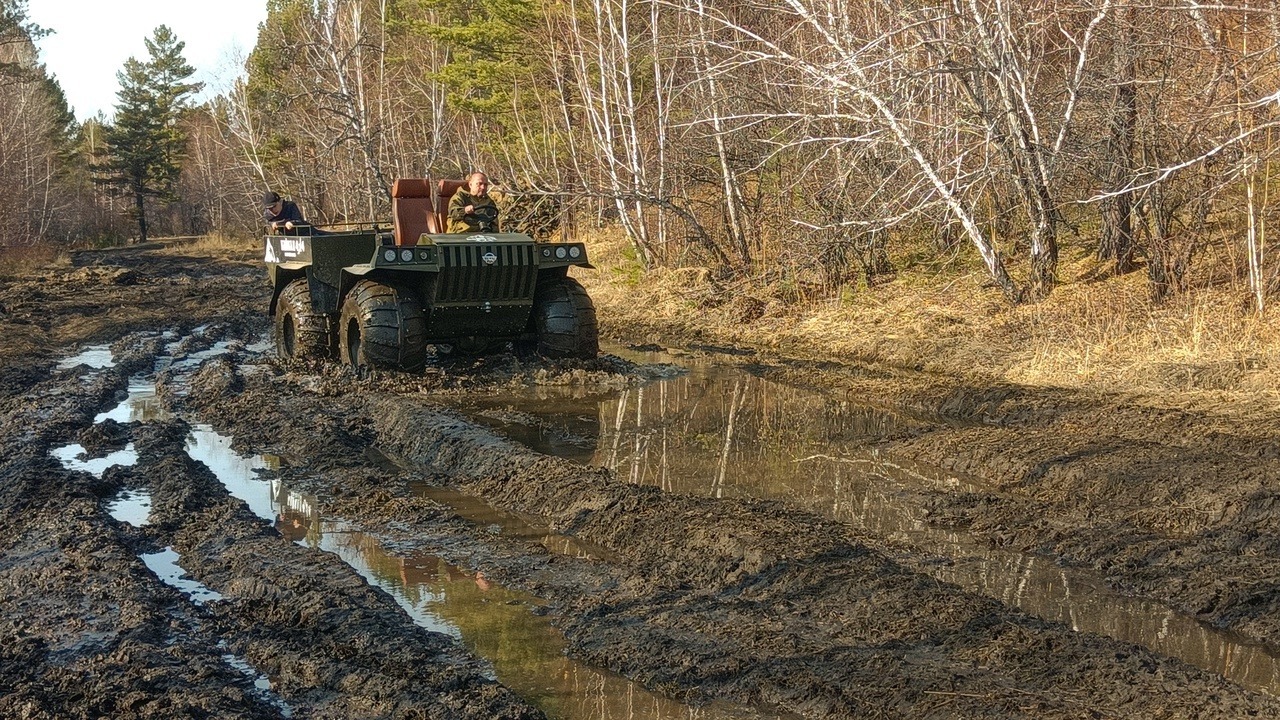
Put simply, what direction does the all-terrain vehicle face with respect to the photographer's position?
facing the viewer and to the right of the viewer

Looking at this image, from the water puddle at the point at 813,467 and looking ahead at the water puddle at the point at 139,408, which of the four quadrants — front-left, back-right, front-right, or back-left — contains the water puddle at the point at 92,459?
front-left

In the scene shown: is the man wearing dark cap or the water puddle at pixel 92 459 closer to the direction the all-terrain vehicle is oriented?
the water puddle

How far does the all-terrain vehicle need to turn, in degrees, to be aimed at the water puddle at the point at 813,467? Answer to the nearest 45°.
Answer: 0° — it already faces it

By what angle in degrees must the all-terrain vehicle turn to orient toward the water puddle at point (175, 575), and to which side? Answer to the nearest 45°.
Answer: approximately 45° to its right

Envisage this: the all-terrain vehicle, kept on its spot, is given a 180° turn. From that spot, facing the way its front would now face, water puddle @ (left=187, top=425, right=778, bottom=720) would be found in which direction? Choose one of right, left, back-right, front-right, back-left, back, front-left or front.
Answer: back-left

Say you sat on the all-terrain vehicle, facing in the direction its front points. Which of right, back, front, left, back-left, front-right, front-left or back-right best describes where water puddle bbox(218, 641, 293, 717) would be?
front-right
